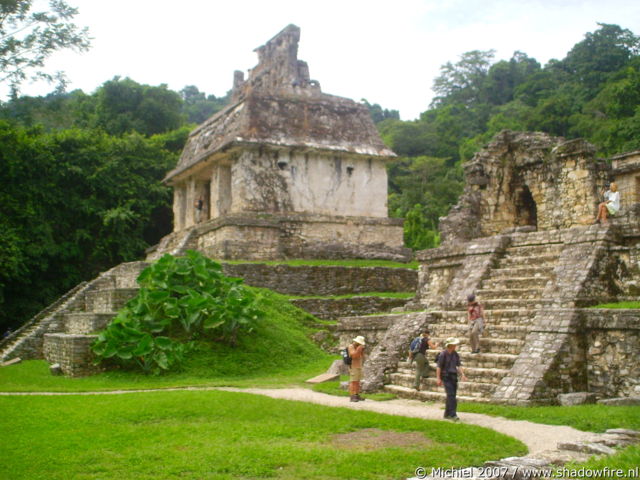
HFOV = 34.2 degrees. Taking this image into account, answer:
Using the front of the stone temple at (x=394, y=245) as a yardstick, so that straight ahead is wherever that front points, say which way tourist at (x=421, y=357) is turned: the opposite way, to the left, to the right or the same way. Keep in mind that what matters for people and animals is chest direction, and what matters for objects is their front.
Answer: the opposite way

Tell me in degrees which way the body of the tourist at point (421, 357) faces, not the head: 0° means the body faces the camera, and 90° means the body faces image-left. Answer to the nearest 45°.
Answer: approximately 225°

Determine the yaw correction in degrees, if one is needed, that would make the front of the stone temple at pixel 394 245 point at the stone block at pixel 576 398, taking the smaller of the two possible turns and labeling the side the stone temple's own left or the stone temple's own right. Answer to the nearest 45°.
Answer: approximately 45° to the stone temple's own left

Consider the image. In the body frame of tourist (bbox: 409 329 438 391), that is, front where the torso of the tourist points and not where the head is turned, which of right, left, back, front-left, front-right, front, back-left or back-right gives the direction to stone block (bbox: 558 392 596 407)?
right

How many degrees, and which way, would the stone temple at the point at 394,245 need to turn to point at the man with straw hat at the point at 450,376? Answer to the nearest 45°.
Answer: approximately 45° to its left

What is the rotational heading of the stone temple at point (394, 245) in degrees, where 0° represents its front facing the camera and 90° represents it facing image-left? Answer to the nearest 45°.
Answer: approximately 45°
